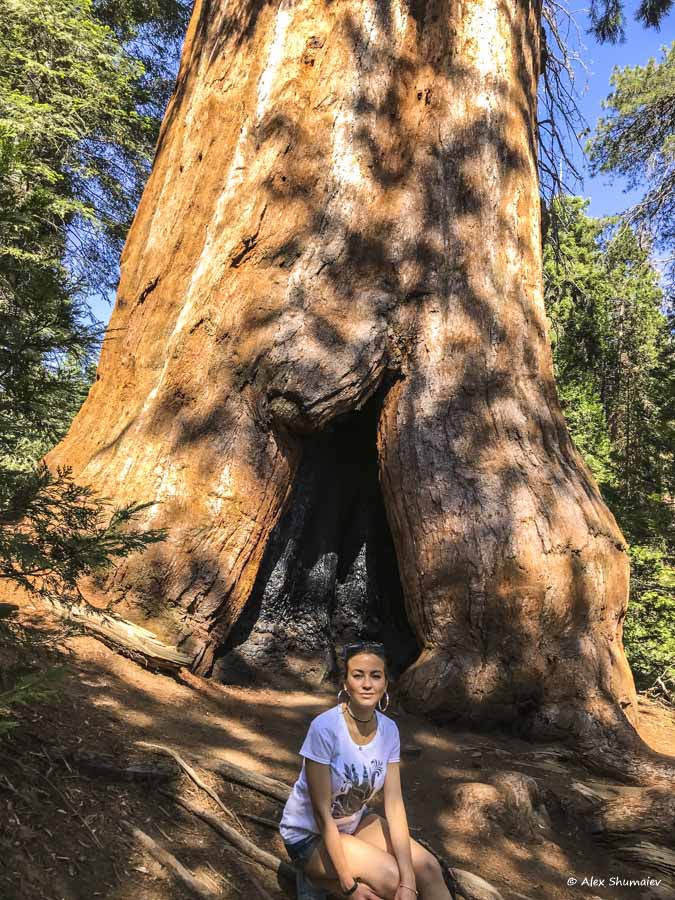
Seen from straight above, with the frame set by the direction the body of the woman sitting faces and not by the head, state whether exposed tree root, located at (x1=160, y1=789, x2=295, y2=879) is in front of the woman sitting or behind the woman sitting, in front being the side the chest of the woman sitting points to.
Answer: behind

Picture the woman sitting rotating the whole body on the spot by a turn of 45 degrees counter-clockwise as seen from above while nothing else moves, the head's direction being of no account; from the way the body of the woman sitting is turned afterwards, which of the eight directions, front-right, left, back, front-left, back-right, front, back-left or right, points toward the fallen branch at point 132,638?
back-left

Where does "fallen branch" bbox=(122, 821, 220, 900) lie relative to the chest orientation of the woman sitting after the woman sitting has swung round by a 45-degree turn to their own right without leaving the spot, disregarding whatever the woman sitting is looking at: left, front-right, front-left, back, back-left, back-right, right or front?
right

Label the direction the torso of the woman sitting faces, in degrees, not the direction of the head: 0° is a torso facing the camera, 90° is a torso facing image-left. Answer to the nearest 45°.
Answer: approximately 315°

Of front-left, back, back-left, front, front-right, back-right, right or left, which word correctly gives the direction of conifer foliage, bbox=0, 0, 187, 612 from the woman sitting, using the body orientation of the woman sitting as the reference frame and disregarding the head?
back

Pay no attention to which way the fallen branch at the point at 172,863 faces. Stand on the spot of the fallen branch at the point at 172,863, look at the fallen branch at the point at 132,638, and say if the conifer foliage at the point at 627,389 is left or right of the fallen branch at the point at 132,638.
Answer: right

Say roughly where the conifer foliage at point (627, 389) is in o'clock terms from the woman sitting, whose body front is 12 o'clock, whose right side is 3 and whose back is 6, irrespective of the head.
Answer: The conifer foliage is roughly at 8 o'clock from the woman sitting.
